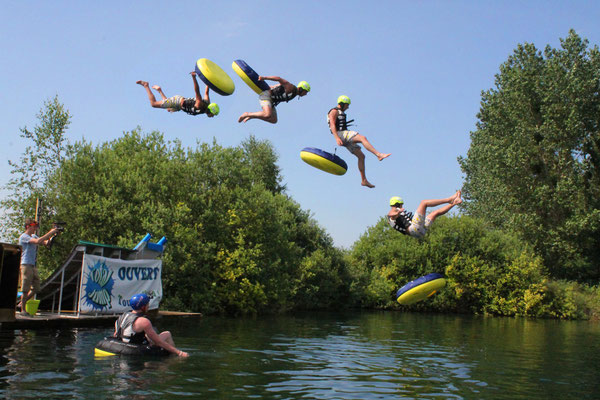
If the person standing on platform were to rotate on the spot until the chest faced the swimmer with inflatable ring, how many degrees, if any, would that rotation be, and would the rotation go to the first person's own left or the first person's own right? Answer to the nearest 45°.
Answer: approximately 45° to the first person's own right

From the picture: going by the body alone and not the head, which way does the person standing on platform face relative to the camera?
to the viewer's right

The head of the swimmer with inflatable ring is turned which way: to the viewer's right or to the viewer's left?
to the viewer's right
